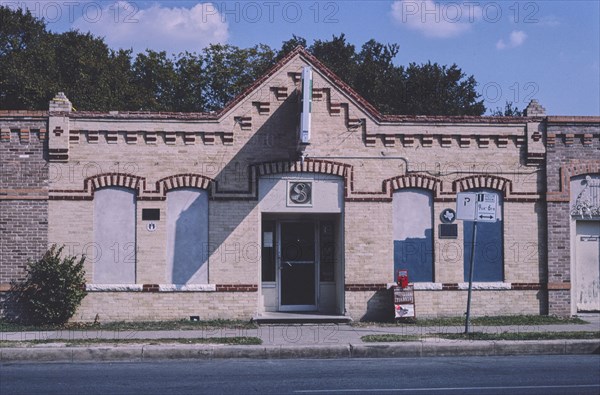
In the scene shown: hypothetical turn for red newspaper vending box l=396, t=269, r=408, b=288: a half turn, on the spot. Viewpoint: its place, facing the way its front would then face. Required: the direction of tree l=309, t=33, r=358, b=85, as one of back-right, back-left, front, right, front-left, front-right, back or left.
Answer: front

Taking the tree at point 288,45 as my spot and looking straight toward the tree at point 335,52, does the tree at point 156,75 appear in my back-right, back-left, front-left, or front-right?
back-right

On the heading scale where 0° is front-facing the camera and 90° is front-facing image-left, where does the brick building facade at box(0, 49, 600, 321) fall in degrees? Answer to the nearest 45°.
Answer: approximately 0°

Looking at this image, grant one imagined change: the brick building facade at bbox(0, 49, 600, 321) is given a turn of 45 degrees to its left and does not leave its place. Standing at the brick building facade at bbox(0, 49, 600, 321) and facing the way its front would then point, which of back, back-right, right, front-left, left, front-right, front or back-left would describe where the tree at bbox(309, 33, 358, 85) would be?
back-left

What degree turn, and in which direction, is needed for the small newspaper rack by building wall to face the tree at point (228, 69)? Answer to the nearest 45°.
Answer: approximately 180°

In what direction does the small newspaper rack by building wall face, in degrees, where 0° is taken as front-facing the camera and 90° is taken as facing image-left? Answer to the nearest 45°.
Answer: approximately 0°

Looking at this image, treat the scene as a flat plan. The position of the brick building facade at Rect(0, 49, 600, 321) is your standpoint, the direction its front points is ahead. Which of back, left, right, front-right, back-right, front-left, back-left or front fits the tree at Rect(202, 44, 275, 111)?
back

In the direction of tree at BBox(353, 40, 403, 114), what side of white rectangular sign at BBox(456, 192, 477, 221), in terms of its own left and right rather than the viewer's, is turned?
back
